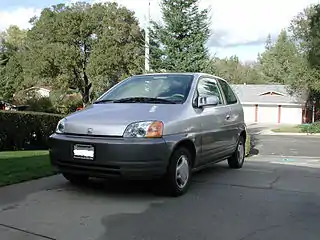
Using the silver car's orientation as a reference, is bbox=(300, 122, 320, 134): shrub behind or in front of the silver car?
behind

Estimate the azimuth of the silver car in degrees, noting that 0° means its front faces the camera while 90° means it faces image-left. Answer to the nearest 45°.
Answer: approximately 45°

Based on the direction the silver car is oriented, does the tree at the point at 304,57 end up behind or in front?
behind

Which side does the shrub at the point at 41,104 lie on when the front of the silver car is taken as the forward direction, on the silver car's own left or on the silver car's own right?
on the silver car's own right

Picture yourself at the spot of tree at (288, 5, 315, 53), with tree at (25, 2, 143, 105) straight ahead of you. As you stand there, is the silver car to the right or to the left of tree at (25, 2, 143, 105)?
left

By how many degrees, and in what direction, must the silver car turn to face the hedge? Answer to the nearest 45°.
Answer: approximately 90° to its right

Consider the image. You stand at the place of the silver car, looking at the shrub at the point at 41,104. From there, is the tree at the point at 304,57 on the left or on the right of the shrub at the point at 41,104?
right
